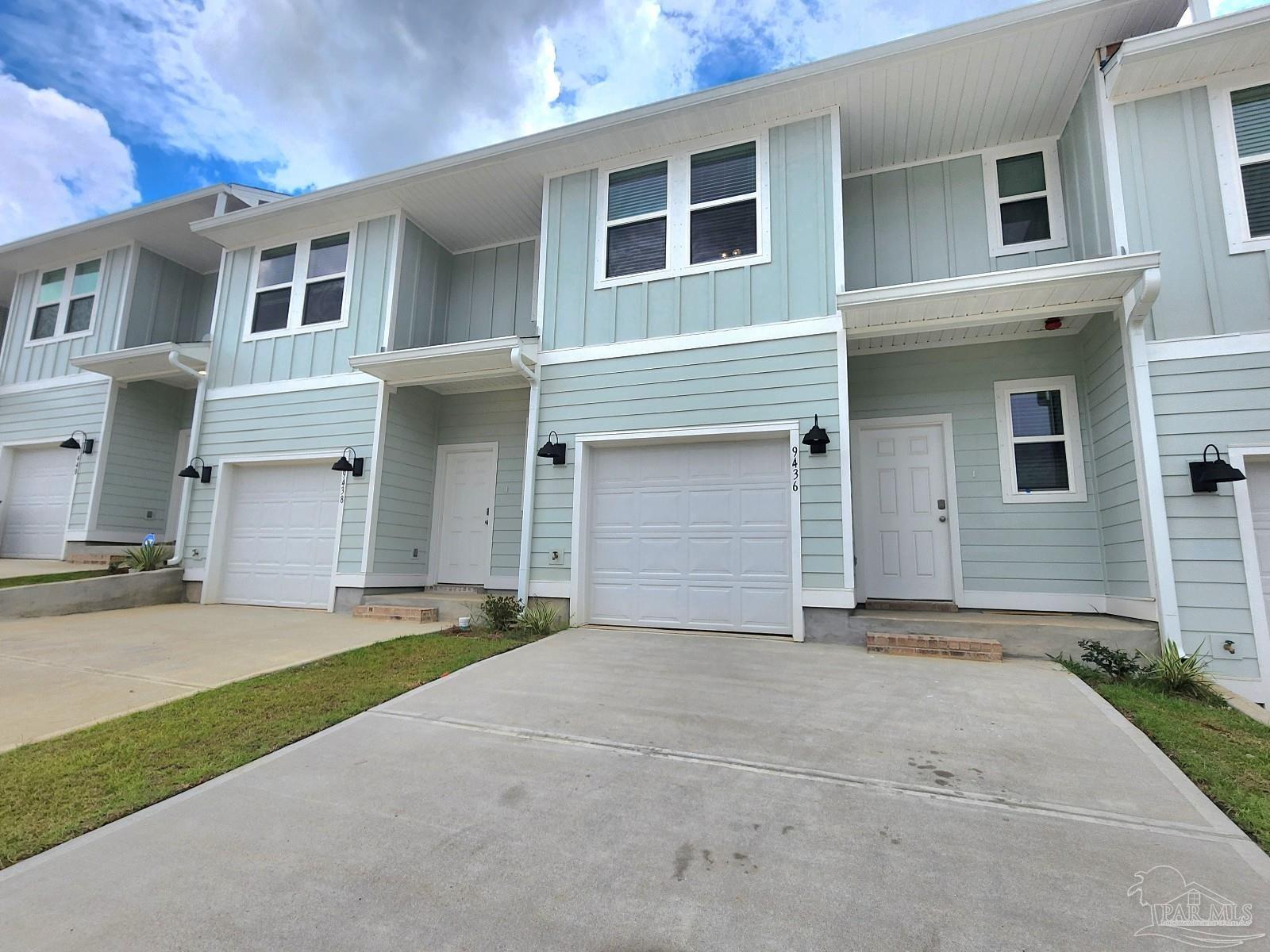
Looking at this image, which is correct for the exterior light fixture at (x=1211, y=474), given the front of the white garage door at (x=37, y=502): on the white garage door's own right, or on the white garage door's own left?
on the white garage door's own left

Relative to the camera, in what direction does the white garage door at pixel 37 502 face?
facing the viewer and to the left of the viewer

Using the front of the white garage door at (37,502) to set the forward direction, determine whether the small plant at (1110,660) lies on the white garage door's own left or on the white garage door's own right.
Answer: on the white garage door's own left

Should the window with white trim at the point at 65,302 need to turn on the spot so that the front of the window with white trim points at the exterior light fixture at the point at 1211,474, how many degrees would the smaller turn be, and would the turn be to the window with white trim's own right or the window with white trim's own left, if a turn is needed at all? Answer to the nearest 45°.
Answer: approximately 90° to the window with white trim's own left

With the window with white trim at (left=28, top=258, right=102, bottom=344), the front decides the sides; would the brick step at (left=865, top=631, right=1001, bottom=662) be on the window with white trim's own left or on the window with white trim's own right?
on the window with white trim's own left

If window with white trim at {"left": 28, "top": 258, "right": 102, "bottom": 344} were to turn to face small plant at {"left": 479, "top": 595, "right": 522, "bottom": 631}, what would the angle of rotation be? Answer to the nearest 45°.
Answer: approximately 45° to its left

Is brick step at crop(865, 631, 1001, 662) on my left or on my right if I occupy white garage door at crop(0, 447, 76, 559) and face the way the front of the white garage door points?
on my left

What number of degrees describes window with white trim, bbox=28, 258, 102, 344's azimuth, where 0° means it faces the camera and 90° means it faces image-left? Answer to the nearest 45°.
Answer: approximately 45°
